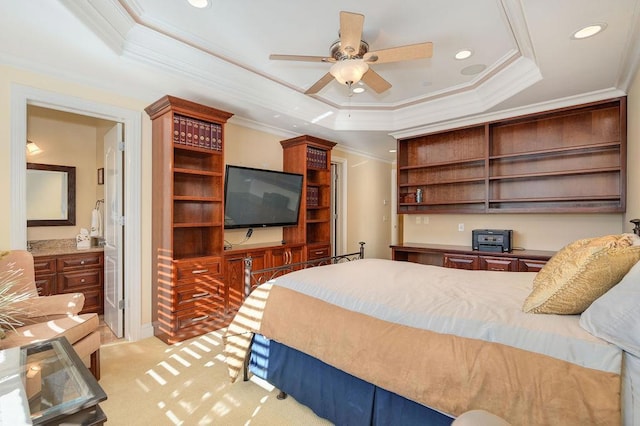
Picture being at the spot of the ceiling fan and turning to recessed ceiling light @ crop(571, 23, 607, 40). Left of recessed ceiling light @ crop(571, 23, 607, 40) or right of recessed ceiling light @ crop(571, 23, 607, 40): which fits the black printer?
left

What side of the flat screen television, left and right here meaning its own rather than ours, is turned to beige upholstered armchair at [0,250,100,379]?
right

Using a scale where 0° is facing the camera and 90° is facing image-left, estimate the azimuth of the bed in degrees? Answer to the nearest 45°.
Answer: approximately 135°

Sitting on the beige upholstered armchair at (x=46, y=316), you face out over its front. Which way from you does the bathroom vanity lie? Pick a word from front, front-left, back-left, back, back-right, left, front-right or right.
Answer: back-left

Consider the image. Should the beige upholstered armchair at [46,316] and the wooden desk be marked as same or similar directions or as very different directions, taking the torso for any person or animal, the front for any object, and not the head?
very different directions

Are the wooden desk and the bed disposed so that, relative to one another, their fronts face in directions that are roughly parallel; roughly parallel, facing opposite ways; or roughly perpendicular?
roughly perpendicular

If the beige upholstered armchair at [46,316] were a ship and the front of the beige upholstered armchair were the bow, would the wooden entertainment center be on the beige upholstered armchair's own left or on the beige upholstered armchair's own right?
on the beige upholstered armchair's own left

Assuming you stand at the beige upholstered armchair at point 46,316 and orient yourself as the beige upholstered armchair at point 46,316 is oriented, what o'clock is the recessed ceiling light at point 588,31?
The recessed ceiling light is roughly at 12 o'clock from the beige upholstered armchair.
